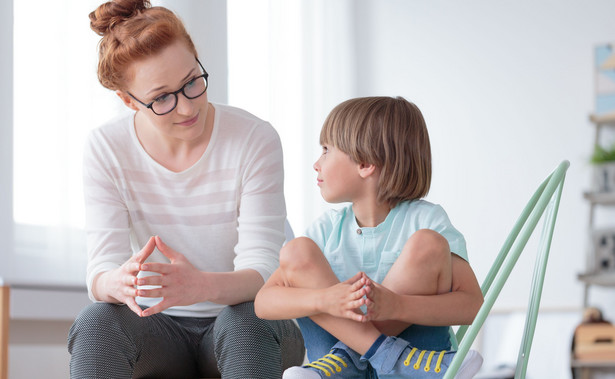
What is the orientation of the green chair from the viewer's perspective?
to the viewer's left

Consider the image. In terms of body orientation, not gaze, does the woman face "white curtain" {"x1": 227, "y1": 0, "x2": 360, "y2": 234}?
no

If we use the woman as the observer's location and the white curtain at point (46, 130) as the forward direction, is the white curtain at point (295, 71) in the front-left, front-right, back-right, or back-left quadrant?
front-right

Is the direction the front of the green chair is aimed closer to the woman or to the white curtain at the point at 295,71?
the woman

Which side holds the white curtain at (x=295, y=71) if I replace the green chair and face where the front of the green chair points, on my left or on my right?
on my right

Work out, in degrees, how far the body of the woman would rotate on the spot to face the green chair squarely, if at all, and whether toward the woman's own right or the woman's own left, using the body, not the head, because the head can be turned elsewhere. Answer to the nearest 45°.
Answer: approximately 45° to the woman's own left

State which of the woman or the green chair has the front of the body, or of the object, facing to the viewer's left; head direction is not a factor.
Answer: the green chair

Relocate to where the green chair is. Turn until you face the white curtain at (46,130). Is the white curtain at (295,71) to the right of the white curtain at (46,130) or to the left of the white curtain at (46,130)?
right

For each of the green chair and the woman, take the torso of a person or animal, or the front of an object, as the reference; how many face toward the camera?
1

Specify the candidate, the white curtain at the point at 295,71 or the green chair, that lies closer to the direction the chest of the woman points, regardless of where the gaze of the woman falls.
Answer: the green chair

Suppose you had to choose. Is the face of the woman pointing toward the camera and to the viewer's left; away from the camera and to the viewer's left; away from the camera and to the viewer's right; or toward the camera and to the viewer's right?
toward the camera and to the viewer's right

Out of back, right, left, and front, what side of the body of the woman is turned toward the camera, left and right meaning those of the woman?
front
